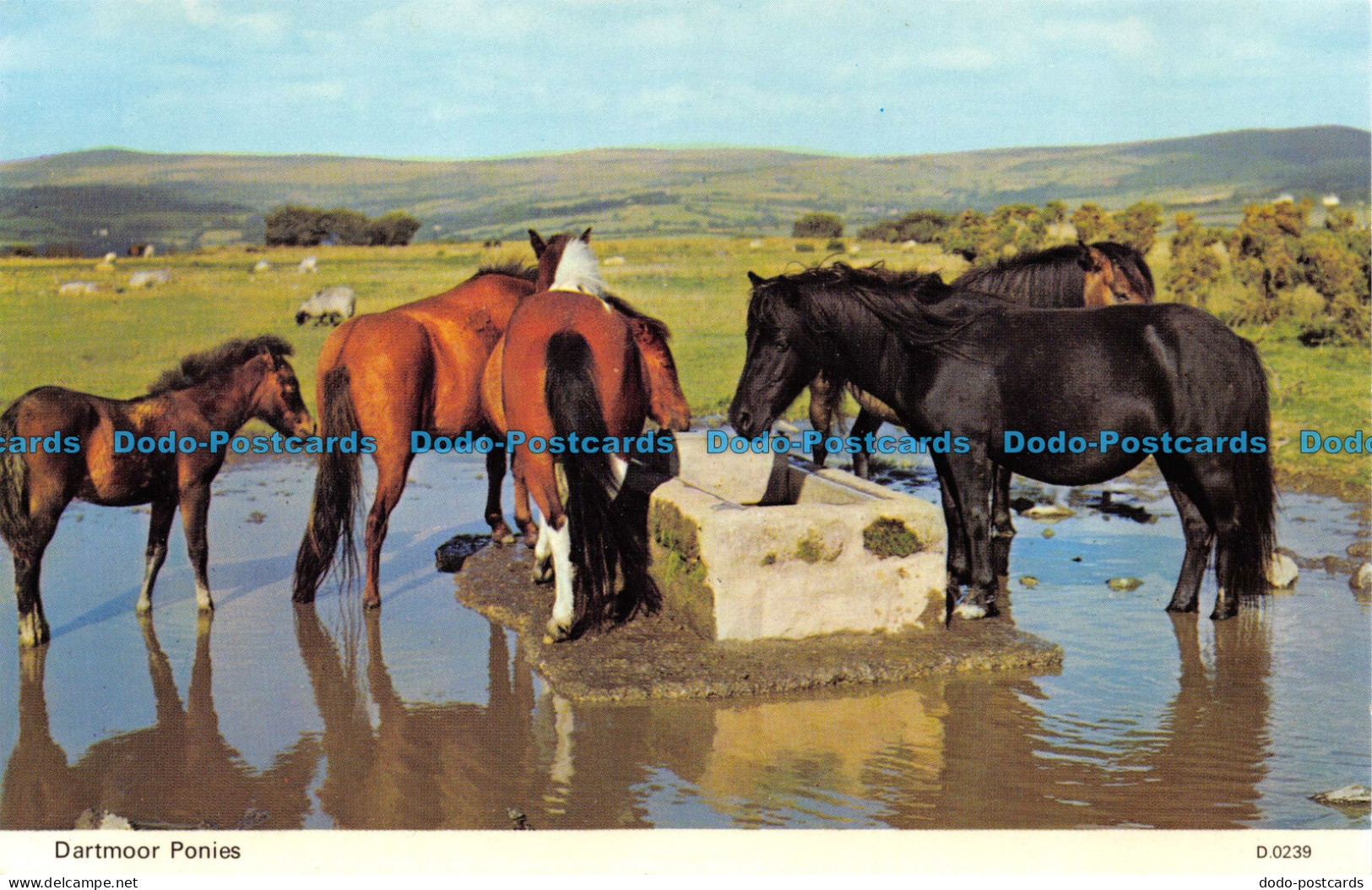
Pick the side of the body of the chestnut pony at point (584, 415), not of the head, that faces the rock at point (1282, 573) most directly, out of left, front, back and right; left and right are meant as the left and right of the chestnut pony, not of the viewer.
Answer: right

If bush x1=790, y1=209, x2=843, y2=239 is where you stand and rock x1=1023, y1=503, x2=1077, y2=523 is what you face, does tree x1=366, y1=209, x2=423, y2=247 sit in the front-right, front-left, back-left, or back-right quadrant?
front-right

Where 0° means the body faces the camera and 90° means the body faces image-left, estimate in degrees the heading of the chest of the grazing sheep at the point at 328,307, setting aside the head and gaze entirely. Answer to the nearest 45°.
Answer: approximately 90°

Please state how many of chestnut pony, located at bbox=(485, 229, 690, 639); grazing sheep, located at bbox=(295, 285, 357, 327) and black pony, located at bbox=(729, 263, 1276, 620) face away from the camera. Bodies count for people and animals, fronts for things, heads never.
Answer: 1

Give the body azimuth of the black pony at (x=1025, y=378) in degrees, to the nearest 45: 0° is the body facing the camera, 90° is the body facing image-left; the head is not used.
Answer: approximately 90°

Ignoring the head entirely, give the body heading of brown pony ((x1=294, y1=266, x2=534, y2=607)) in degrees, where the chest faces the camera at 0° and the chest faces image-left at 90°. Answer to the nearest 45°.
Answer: approximately 225°

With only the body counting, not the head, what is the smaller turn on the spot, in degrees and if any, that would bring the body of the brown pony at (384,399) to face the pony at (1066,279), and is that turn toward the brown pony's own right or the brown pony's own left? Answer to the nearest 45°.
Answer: approximately 45° to the brown pony's own right

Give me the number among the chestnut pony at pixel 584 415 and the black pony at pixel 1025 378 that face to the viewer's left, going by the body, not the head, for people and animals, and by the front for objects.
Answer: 1

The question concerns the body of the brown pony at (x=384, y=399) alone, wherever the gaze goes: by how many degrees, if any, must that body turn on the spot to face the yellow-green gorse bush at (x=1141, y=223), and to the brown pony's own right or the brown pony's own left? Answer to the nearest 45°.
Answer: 0° — it already faces it

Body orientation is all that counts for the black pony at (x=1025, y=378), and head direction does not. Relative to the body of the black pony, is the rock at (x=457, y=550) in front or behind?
in front

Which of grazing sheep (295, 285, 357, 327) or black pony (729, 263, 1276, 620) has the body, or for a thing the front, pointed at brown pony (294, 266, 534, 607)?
the black pony

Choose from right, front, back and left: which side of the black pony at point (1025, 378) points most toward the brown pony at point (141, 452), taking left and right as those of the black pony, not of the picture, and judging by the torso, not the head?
front

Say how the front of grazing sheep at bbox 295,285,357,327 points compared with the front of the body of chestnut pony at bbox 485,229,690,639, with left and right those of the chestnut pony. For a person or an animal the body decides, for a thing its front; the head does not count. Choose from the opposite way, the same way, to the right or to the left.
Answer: to the left
